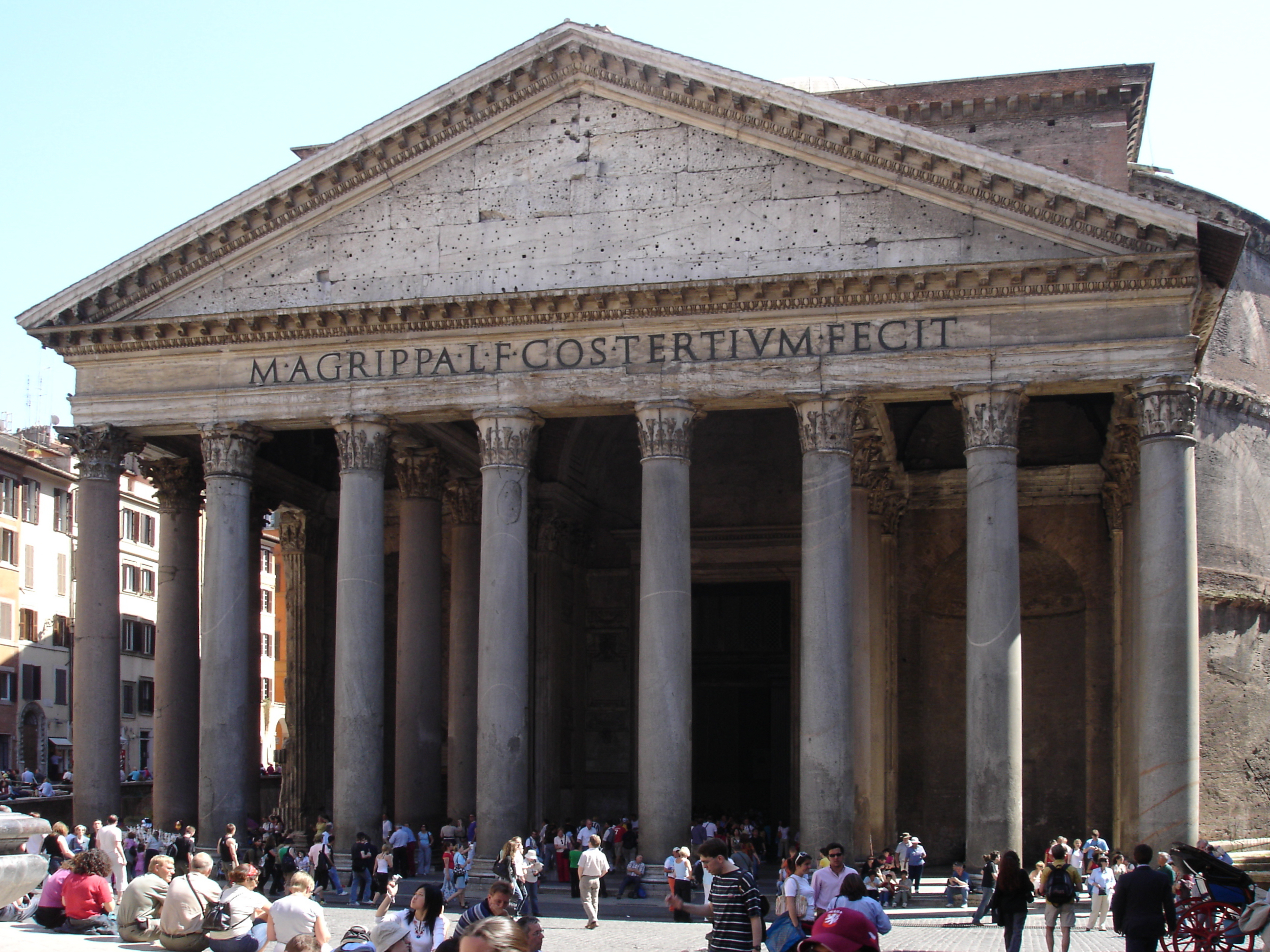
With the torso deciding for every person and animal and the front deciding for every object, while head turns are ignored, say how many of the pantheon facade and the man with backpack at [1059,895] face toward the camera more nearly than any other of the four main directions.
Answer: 1

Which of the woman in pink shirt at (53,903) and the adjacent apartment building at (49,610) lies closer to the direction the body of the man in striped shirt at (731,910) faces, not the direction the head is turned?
the woman in pink shirt

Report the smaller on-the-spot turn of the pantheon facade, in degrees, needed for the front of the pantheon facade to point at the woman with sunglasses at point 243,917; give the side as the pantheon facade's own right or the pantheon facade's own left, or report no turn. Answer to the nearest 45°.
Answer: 0° — it already faces them

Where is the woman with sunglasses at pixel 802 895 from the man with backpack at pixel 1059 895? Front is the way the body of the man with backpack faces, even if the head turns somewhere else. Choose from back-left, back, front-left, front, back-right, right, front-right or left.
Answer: back-left

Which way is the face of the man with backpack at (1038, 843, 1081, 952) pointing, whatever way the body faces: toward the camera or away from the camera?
away from the camera

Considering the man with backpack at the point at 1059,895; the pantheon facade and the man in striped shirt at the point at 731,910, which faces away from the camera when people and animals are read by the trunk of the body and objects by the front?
the man with backpack

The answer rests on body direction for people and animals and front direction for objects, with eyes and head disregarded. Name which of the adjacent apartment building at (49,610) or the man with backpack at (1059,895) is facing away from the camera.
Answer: the man with backpack

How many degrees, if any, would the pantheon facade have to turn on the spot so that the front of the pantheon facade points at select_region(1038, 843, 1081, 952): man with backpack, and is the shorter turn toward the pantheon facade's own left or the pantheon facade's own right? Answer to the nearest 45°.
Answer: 0° — it already faces them

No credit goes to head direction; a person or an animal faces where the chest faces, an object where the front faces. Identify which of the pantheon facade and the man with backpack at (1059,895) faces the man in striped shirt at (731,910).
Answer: the pantheon facade

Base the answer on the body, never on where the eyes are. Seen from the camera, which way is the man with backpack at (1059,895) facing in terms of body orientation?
away from the camera

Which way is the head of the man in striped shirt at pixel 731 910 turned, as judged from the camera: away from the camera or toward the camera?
toward the camera

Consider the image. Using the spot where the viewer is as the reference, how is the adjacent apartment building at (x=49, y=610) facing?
facing the viewer and to the right of the viewer

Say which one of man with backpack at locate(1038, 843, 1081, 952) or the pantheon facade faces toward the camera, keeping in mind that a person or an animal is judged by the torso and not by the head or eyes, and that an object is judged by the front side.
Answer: the pantheon facade

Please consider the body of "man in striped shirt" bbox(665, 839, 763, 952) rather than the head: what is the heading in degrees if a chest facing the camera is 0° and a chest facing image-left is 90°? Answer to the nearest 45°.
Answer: approximately 45°

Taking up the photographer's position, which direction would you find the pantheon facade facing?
facing the viewer
